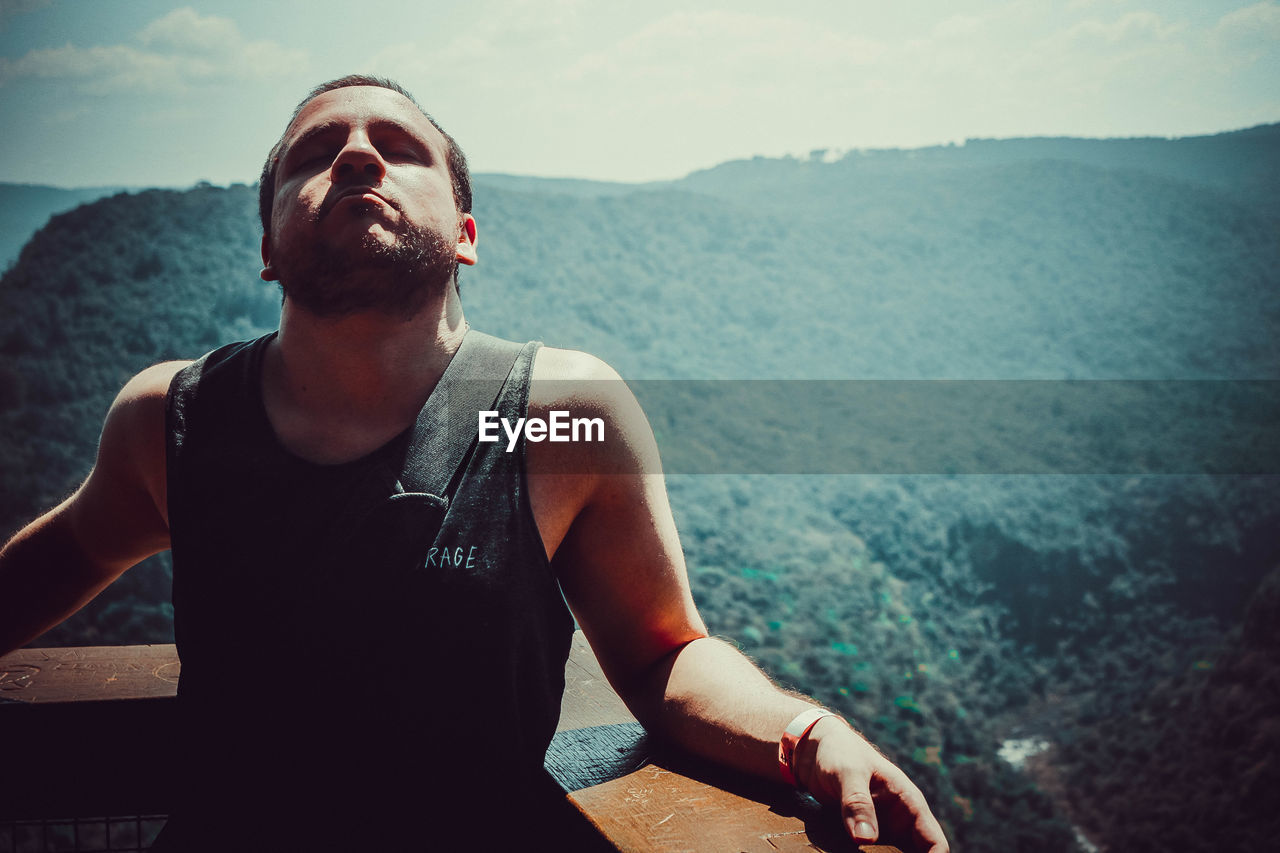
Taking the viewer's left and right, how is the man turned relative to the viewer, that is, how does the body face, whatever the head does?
facing the viewer

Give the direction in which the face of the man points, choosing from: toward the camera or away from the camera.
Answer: toward the camera
